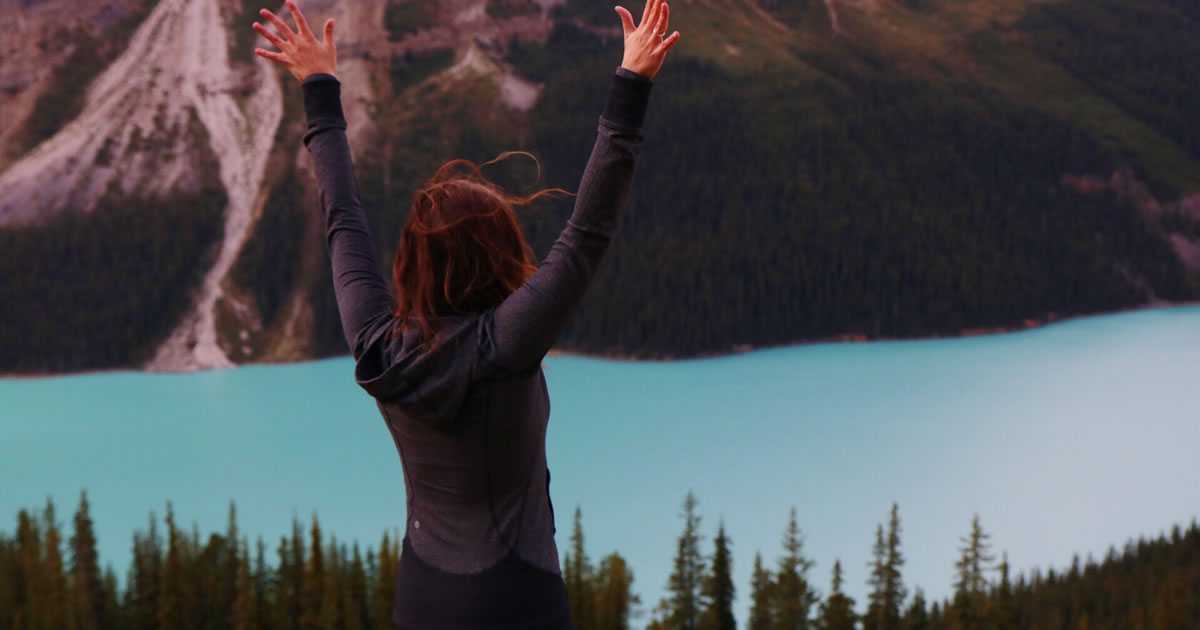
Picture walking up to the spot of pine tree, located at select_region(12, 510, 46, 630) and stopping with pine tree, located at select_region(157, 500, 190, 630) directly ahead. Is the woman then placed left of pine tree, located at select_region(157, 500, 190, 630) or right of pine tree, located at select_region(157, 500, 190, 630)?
right

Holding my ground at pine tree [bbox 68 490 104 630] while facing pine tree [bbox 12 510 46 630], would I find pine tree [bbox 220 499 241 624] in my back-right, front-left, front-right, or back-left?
back-right

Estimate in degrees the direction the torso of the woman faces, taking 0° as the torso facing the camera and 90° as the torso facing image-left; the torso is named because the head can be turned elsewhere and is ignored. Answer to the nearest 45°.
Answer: approximately 225°

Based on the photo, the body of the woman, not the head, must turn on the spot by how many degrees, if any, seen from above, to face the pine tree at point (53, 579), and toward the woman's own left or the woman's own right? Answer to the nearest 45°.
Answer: approximately 45° to the woman's own left

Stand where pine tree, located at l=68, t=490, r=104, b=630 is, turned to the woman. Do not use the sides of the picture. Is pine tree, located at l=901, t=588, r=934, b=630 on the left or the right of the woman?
left

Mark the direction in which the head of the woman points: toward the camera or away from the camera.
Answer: away from the camera

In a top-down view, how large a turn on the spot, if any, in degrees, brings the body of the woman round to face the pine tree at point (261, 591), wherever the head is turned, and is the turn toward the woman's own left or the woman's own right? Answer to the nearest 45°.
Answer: approximately 45° to the woman's own left

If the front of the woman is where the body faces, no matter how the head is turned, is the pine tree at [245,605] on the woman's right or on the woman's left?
on the woman's left

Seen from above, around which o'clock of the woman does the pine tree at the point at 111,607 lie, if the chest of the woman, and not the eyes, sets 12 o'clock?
The pine tree is roughly at 10 o'clock from the woman.

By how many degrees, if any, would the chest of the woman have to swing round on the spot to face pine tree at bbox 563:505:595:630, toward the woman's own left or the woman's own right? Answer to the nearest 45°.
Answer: approximately 45° to the woman's own left
